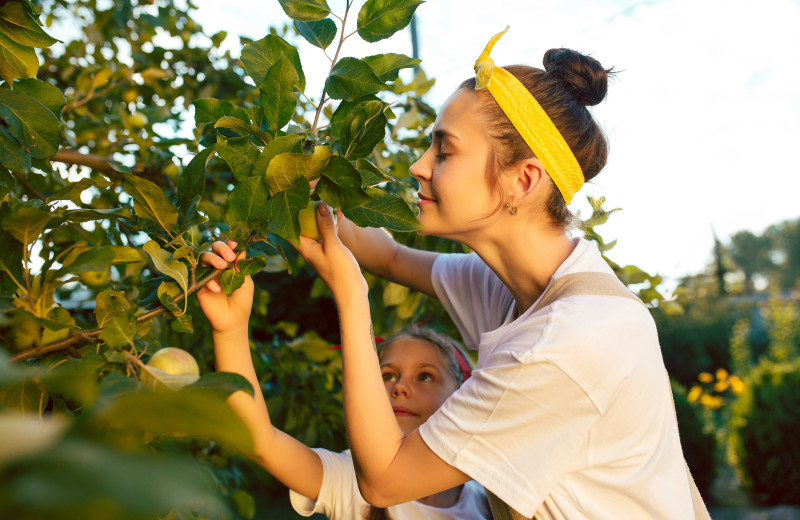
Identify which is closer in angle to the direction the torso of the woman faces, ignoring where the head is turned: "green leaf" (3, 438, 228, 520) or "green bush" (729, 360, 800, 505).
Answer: the green leaf

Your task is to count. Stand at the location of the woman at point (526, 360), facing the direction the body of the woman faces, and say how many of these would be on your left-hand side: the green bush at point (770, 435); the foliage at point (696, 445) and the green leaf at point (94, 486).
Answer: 1

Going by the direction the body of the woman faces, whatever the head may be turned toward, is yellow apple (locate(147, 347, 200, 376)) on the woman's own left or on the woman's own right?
on the woman's own left

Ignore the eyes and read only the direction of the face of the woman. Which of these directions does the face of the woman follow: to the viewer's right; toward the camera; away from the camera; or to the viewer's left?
to the viewer's left

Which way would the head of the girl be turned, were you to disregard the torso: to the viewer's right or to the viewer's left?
to the viewer's left

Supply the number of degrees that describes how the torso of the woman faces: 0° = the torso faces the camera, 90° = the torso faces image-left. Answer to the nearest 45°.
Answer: approximately 90°

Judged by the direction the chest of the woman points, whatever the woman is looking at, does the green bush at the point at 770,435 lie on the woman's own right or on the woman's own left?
on the woman's own right
